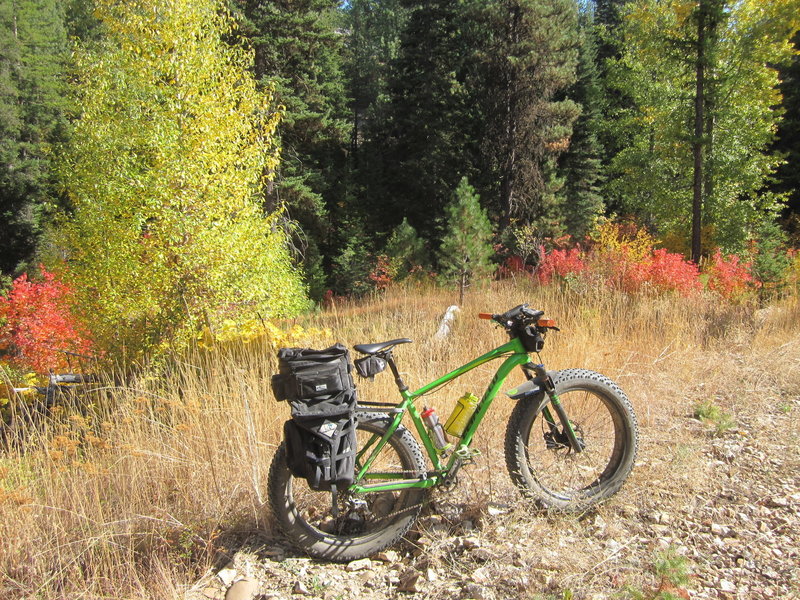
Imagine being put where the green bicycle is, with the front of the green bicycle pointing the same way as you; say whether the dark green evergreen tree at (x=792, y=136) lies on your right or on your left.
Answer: on your left

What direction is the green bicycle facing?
to the viewer's right

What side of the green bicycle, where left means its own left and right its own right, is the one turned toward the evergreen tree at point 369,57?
left

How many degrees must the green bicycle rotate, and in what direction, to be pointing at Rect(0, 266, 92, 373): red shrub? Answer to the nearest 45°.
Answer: approximately 135° to its left

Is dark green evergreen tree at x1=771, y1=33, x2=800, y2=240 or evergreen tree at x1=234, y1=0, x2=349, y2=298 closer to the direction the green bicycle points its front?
the dark green evergreen tree

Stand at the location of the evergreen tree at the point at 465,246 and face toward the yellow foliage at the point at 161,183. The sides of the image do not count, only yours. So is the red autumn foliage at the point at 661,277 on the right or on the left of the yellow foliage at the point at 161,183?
left

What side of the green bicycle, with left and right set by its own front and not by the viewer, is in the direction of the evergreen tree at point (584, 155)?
left

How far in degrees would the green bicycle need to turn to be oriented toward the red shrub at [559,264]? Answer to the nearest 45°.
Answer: approximately 90° to its left

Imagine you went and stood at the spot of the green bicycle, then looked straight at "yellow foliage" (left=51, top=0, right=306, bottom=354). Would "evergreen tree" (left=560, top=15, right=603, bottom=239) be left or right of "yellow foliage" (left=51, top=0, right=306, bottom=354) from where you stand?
right

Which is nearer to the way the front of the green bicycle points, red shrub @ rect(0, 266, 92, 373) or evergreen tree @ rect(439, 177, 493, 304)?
the evergreen tree

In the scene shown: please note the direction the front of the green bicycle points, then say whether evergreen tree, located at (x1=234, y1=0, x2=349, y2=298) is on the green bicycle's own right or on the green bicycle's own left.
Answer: on the green bicycle's own left
